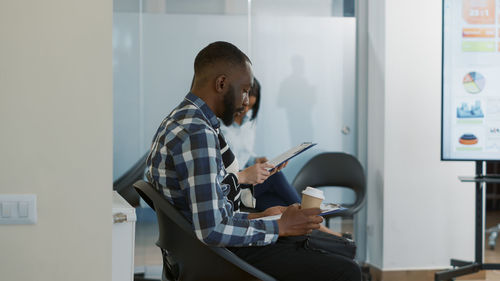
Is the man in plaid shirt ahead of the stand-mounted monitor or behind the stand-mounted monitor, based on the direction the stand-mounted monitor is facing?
ahead

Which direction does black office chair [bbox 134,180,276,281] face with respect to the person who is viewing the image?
facing to the right of the viewer

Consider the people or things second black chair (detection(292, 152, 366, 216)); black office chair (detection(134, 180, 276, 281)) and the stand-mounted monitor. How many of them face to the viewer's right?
1

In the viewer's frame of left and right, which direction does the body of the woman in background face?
facing the viewer and to the right of the viewer

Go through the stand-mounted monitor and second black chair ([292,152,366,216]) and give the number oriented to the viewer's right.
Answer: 0

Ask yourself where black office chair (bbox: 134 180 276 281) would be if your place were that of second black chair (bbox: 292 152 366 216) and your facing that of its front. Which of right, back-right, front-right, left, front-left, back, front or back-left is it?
front-left

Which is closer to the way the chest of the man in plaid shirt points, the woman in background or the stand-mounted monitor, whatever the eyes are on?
the stand-mounted monitor

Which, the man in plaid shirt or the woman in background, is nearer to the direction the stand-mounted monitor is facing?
the man in plaid shirt

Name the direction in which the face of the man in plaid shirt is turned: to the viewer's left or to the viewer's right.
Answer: to the viewer's right

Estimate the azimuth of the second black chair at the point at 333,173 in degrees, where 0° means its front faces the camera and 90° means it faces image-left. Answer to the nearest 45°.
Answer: approximately 45°

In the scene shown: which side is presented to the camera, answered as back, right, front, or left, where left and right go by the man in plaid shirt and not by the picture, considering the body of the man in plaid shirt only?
right
